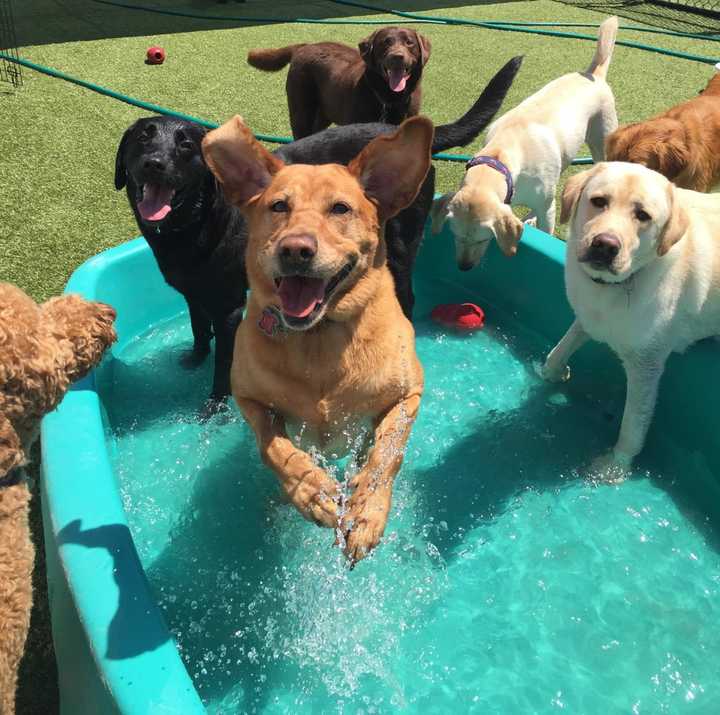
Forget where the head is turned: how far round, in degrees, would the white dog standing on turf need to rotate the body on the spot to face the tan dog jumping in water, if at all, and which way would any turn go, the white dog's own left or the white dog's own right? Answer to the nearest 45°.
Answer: approximately 45° to the white dog's own left

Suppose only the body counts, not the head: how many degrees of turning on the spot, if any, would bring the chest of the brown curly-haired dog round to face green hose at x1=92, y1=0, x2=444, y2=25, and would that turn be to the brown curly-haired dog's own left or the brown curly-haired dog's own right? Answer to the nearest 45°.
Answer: approximately 45° to the brown curly-haired dog's own left

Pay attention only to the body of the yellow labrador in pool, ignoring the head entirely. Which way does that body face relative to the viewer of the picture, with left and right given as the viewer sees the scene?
facing the viewer and to the left of the viewer

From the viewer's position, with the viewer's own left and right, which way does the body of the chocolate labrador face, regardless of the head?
facing the viewer and to the right of the viewer

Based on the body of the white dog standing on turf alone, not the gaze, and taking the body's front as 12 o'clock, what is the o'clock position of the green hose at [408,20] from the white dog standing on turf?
The green hose is roughly at 4 o'clock from the white dog standing on turf.
